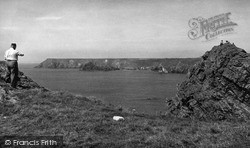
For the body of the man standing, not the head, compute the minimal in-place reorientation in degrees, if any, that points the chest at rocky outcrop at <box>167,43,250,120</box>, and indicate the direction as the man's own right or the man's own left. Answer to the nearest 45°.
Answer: approximately 45° to the man's own right

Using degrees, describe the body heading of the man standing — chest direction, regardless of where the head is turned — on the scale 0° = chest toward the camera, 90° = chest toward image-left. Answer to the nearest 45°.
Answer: approximately 225°
